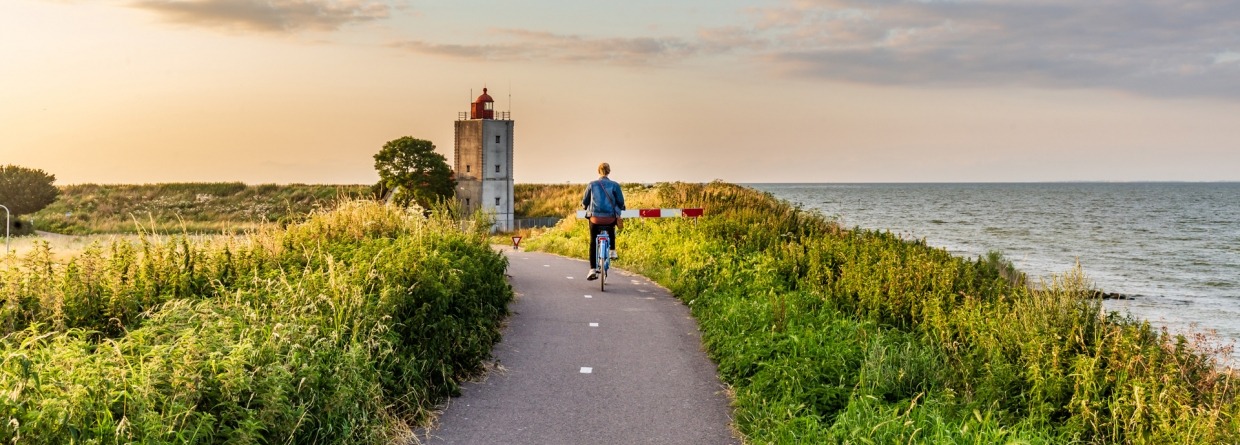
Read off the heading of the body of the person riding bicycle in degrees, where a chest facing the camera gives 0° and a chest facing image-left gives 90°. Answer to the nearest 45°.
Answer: approximately 180°

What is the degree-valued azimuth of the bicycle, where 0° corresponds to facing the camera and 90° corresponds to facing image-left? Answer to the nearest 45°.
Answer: approximately 180°
